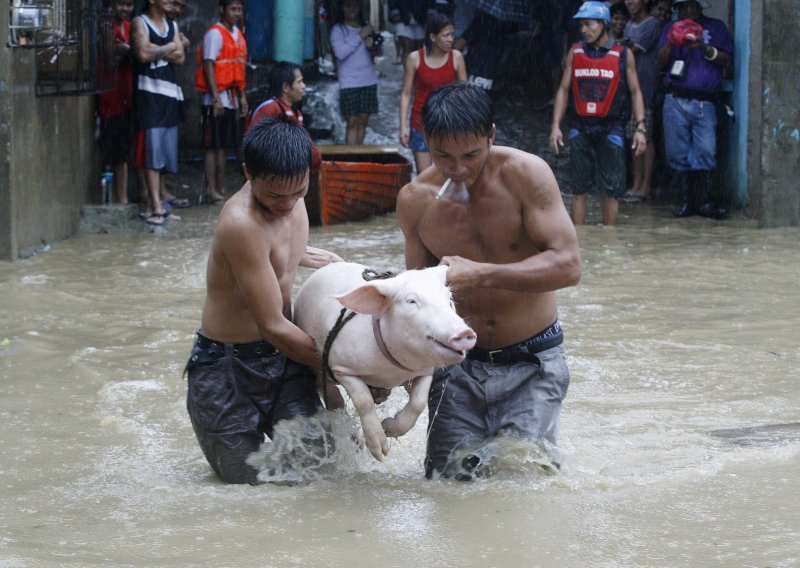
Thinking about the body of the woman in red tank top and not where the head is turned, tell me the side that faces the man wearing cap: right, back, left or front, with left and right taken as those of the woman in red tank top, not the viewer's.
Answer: left

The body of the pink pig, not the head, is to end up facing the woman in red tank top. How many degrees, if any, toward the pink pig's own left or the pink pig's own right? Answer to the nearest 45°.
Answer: approximately 135° to the pink pig's own left

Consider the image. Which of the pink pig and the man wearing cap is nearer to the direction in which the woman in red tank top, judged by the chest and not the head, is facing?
the pink pig

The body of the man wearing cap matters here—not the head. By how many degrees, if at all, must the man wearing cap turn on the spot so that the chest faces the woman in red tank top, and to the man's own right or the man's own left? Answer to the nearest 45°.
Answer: approximately 45° to the man's own right

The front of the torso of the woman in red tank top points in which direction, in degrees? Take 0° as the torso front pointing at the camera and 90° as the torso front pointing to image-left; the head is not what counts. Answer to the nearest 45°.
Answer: approximately 0°

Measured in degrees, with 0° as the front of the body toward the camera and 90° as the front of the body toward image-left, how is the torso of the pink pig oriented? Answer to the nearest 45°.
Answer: approximately 315°

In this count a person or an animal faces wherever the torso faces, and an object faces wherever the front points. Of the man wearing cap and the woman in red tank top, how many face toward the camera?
2

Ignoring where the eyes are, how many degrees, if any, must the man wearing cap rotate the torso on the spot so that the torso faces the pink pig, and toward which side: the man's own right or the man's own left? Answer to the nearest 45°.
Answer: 0° — they already face it
